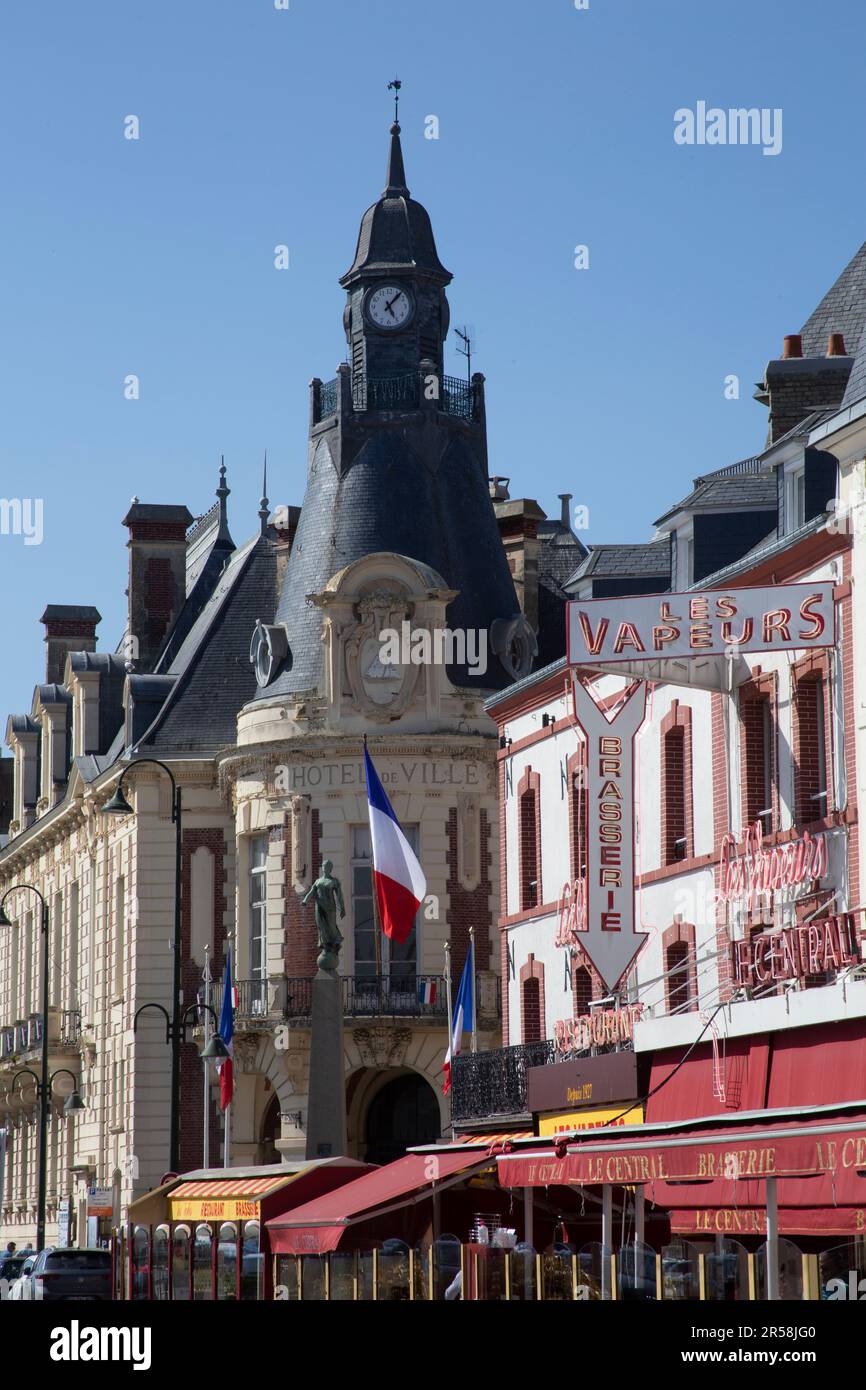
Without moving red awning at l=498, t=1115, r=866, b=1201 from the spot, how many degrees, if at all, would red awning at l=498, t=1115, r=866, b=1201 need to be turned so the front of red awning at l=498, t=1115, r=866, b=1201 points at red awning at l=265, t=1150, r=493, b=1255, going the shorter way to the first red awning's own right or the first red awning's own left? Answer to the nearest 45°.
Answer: approximately 90° to the first red awning's own right

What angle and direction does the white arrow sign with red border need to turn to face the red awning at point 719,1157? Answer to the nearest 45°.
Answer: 0° — it already faces it

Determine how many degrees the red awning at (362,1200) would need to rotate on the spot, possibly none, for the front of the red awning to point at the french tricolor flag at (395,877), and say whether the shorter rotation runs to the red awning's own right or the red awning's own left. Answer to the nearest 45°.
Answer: approximately 135° to the red awning's own right

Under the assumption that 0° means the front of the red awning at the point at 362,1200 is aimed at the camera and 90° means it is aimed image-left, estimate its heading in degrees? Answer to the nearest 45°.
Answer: approximately 45°

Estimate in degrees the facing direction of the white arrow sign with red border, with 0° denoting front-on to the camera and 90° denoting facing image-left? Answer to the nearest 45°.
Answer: approximately 0°

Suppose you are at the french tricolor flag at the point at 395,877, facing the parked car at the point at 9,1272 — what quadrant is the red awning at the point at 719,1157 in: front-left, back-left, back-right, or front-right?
back-left

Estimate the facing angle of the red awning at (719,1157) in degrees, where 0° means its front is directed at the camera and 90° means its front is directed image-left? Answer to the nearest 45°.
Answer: approximately 45°
